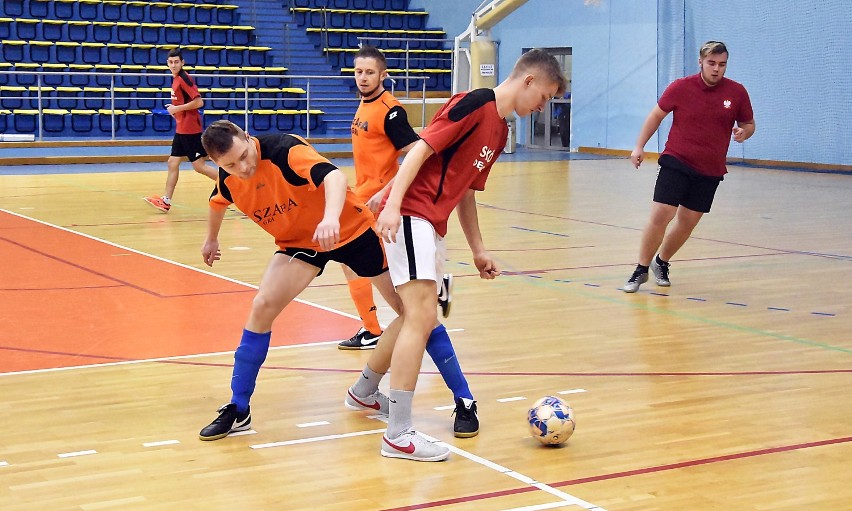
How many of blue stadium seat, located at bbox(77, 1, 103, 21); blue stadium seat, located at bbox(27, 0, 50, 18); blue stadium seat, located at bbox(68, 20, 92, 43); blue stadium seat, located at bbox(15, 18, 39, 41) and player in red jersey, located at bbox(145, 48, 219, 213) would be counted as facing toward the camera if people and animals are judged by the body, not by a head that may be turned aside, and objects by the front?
4

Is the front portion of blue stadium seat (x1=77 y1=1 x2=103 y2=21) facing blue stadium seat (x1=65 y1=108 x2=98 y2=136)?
yes

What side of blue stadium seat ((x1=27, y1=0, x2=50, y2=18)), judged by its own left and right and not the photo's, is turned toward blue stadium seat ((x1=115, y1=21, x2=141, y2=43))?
left

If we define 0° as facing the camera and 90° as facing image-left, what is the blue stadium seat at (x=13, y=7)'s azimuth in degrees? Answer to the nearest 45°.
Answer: approximately 0°

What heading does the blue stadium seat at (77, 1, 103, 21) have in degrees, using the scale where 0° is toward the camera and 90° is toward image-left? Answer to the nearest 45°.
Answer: approximately 0°

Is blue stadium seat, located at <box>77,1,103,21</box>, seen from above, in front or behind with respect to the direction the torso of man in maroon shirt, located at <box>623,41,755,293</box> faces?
behind
